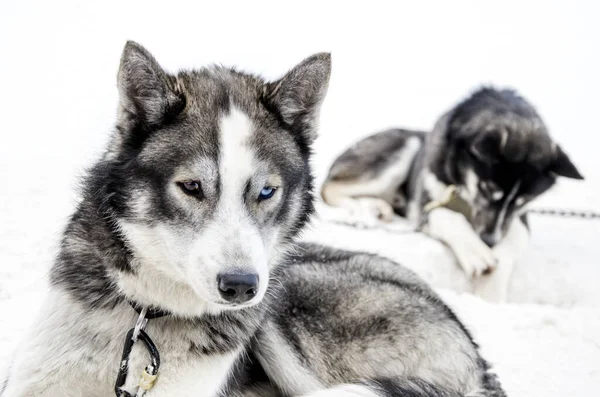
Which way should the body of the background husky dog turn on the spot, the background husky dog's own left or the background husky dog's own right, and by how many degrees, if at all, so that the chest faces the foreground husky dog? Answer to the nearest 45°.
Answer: approximately 45° to the background husky dog's own right

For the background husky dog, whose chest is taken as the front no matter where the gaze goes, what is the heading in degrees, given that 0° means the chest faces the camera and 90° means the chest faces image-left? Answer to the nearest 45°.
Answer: approximately 315°

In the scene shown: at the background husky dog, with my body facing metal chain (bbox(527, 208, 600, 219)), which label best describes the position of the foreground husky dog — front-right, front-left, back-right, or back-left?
back-right

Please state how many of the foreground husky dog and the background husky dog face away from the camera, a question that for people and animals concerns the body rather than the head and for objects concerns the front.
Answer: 0

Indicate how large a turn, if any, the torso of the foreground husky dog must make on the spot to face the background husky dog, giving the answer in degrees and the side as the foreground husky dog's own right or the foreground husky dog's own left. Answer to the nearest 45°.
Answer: approximately 180°

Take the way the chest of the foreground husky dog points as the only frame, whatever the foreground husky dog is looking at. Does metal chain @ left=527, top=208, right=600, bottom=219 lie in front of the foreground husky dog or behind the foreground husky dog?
behind

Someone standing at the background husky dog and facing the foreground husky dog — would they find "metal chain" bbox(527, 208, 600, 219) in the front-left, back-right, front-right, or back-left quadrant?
back-left

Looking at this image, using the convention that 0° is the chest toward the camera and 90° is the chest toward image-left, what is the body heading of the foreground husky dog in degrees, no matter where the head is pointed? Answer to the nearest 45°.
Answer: approximately 45°
